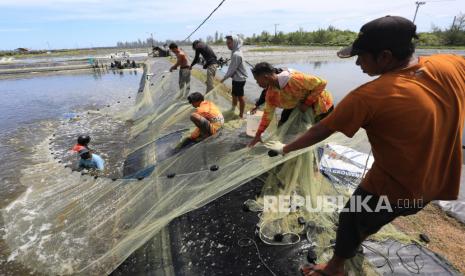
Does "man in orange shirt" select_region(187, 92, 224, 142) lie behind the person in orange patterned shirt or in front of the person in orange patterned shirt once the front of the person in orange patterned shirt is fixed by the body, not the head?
in front

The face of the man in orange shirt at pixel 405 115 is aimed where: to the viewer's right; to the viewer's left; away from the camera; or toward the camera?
to the viewer's left

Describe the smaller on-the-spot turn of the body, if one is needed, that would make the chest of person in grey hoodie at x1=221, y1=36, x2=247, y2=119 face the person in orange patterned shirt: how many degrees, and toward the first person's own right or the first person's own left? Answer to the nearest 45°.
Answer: approximately 90° to the first person's own left

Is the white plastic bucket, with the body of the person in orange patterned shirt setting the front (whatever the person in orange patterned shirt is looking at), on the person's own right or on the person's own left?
on the person's own right

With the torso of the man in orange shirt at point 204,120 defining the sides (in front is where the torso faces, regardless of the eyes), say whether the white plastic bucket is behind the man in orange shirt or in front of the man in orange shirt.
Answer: behind

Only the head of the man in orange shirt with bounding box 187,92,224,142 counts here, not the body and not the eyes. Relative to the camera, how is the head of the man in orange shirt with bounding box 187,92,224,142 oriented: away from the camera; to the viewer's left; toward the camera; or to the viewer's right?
to the viewer's left

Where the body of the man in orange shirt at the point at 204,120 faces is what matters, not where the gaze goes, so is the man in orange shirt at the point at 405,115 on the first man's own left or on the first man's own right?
on the first man's own left

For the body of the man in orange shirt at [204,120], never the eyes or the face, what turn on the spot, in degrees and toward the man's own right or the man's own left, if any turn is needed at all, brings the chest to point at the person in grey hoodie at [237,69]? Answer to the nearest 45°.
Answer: approximately 135° to the man's own right

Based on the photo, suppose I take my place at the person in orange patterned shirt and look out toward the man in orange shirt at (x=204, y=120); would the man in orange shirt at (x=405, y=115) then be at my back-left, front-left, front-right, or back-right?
back-left

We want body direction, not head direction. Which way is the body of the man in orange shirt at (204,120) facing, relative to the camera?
to the viewer's left

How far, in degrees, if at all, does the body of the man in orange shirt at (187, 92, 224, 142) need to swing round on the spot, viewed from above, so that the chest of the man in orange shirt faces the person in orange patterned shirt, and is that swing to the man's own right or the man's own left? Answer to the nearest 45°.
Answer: approximately 135° to the man's own left

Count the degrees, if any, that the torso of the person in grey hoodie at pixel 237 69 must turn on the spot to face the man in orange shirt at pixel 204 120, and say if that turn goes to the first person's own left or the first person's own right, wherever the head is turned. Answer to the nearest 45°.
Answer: approximately 45° to the first person's own left

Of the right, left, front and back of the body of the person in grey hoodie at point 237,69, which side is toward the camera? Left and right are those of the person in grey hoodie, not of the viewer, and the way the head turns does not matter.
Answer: left

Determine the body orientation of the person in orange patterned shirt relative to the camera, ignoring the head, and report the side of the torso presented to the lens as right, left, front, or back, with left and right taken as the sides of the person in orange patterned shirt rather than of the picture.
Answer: left
